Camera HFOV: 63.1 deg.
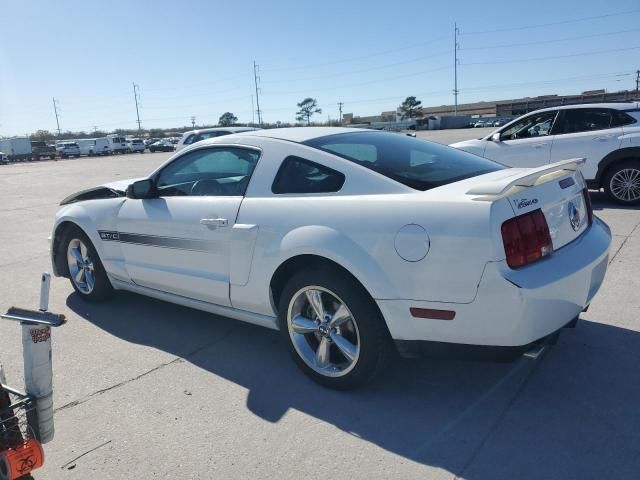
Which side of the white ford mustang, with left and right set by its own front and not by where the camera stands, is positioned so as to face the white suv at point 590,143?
right

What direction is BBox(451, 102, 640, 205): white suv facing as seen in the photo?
to the viewer's left

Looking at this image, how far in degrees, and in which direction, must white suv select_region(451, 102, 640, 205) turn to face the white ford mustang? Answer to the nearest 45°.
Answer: approximately 90° to its left

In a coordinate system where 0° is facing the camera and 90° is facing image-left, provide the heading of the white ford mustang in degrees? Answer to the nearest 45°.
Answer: approximately 135°

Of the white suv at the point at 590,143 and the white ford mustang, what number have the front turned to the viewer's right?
0

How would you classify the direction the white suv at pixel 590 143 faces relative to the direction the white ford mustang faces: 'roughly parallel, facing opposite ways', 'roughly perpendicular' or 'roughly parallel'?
roughly parallel
